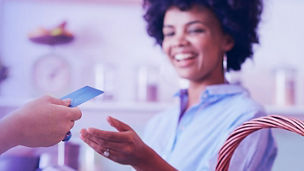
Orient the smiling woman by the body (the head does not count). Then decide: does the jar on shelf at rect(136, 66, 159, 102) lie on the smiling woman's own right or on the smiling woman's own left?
on the smiling woman's own right

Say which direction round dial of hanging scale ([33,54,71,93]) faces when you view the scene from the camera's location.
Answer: facing the viewer

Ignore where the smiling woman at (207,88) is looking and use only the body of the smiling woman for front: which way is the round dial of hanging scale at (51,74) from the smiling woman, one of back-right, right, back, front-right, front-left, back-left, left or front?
right

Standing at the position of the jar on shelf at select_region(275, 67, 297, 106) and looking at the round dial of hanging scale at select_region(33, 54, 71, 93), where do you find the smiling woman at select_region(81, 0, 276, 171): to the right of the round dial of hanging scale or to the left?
left

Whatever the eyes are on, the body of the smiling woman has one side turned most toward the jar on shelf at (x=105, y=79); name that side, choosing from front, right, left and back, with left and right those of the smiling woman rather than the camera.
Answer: right

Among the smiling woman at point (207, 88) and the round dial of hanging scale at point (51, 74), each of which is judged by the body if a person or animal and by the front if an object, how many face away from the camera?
0

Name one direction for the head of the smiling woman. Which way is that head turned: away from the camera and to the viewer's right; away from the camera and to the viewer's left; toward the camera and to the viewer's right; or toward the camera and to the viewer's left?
toward the camera and to the viewer's left

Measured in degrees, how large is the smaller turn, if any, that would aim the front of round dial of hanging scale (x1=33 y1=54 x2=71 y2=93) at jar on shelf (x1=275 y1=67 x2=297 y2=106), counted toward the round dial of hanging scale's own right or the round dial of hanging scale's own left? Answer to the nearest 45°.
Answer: approximately 90° to the round dial of hanging scale's own left

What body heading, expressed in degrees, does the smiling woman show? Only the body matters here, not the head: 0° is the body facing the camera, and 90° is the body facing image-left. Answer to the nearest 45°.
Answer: approximately 45°

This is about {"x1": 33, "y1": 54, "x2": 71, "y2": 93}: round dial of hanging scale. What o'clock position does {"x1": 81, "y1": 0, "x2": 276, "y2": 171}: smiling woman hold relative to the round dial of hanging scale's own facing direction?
The smiling woman is roughly at 11 o'clock from the round dial of hanging scale.

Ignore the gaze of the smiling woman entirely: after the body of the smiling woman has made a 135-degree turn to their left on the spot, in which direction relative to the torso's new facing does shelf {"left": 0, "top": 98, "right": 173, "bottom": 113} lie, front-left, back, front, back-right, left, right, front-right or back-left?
back-left
